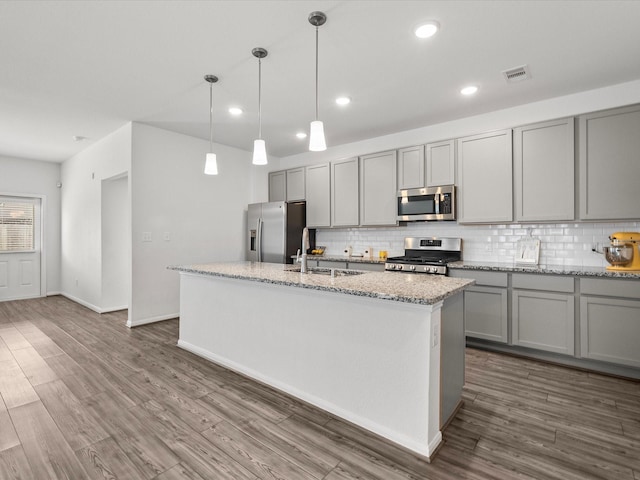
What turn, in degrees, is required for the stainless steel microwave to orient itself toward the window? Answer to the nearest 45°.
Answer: approximately 90° to its right

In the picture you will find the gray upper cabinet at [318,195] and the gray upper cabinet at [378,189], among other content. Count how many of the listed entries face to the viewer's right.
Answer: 0

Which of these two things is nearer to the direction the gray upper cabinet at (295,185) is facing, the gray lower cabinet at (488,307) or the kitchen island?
the kitchen island

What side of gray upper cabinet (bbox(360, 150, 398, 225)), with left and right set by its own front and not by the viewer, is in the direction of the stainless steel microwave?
left

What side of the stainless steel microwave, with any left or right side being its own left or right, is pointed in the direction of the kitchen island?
front

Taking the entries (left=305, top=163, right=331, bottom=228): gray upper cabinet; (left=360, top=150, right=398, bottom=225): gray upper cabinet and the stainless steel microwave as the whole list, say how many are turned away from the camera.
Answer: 0

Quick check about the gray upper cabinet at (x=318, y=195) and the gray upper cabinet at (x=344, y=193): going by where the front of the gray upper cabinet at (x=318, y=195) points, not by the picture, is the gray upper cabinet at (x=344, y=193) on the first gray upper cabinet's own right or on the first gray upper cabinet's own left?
on the first gray upper cabinet's own left

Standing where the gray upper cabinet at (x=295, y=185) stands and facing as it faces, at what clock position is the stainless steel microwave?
The stainless steel microwave is roughly at 9 o'clock from the gray upper cabinet.

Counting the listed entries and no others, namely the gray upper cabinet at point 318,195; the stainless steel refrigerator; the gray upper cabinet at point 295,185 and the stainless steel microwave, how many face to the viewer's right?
0

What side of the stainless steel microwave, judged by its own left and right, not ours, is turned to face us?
front

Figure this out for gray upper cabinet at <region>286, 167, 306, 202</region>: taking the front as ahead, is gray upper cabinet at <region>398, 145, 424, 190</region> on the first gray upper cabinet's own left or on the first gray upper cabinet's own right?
on the first gray upper cabinet's own left

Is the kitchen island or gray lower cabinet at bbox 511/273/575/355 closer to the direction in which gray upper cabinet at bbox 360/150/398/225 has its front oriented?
the kitchen island

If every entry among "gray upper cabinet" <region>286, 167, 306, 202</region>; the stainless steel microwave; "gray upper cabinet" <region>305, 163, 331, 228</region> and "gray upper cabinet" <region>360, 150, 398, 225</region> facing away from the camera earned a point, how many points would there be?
0

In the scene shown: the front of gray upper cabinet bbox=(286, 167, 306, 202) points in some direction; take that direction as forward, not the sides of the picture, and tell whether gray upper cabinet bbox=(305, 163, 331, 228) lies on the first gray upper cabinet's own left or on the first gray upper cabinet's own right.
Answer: on the first gray upper cabinet's own left

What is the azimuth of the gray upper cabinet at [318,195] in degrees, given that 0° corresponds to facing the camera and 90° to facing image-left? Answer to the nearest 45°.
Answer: approximately 45°
